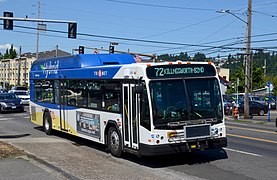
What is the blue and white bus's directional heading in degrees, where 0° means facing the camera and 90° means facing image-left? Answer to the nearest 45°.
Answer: approximately 315°

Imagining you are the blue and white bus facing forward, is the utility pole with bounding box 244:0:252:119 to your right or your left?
on your left

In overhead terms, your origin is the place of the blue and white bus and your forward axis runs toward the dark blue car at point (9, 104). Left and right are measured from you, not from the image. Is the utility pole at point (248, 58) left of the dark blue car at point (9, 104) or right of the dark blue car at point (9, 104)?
right

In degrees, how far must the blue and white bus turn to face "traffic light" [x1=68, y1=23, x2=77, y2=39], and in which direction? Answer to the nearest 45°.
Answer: approximately 135° to its left

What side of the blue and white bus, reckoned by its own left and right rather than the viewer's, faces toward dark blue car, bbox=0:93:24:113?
back
